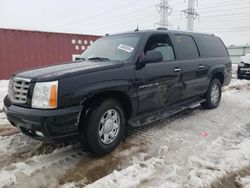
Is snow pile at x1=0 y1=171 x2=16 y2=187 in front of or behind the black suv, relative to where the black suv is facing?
in front

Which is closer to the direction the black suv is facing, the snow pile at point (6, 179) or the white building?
the snow pile

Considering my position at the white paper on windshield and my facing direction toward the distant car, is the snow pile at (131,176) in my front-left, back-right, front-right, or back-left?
back-right

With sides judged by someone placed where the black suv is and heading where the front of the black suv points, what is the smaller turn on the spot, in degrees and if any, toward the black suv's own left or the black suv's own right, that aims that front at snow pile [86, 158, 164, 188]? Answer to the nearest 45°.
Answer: approximately 45° to the black suv's own left

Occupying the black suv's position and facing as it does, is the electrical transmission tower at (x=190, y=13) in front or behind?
behind

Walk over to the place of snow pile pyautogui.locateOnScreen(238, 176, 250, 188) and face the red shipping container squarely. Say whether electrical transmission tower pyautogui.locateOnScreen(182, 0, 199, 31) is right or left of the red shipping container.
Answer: right

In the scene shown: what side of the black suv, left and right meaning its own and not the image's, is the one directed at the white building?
back

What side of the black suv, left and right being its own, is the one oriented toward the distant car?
back

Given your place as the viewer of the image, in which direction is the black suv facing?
facing the viewer and to the left of the viewer

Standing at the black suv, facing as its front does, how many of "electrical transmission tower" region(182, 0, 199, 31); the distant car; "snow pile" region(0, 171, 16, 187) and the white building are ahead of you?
1

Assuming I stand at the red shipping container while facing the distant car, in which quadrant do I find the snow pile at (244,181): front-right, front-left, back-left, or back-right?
front-right

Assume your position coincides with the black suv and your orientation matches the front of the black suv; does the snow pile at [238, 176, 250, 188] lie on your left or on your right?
on your left

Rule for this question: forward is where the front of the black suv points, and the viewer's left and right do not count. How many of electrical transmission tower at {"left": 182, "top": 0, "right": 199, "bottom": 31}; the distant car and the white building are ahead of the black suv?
0
